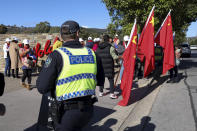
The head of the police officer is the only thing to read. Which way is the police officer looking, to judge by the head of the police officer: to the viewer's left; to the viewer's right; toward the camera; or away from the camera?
away from the camera

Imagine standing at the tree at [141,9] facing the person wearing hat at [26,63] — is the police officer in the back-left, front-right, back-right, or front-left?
front-left

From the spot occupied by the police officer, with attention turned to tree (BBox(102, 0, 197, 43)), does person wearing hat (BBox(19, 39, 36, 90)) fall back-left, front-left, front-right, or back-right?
front-left

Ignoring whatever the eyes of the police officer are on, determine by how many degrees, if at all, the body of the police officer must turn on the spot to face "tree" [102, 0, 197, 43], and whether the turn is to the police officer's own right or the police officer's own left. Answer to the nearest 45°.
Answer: approximately 45° to the police officer's own right

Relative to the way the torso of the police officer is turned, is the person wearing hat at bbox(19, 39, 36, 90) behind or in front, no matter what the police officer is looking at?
in front

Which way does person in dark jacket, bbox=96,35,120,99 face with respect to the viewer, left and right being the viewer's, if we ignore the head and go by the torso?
facing away from the viewer and to the right of the viewer

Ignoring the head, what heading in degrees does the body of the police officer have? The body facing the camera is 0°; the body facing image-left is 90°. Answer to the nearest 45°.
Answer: approximately 135°
